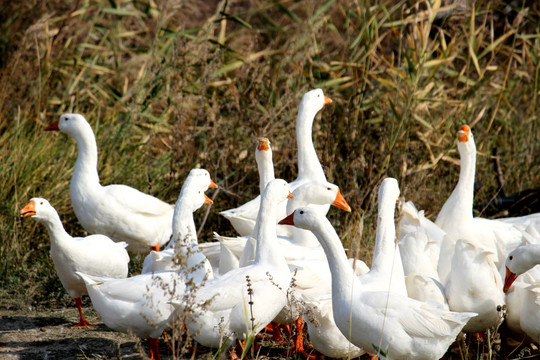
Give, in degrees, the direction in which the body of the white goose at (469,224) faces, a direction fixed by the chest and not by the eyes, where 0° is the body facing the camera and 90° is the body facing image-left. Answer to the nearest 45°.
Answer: approximately 45°

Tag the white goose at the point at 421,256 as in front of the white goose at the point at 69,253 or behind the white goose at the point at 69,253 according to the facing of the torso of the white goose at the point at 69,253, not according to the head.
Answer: behind

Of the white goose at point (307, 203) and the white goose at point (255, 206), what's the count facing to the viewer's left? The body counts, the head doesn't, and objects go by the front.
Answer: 0

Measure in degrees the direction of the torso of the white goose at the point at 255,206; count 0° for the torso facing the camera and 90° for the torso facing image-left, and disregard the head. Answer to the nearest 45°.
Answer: approximately 315°

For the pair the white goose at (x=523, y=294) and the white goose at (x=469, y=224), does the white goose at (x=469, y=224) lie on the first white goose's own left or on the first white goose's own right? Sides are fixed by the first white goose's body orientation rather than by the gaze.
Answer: on the first white goose's own right

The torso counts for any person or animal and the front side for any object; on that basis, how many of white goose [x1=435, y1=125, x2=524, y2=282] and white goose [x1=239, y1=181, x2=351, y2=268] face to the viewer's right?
1

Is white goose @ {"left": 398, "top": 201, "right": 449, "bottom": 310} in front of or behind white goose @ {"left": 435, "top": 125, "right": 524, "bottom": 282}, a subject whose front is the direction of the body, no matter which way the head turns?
in front

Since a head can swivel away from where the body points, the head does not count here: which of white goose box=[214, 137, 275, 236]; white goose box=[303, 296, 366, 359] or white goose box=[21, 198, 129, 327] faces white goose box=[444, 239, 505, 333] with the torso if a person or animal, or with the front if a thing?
white goose box=[214, 137, 275, 236]

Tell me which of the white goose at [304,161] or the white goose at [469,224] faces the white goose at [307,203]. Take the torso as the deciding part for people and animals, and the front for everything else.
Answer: the white goose at [469,224]

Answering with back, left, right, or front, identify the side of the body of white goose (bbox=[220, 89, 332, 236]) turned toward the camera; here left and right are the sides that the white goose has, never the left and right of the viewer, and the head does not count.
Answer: right

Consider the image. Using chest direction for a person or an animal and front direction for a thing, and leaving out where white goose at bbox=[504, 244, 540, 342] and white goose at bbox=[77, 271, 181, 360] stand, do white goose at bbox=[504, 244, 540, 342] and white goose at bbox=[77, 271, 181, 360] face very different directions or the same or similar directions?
very different directions

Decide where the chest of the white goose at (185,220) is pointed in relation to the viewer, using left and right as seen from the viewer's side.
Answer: facing to the right of the viewer

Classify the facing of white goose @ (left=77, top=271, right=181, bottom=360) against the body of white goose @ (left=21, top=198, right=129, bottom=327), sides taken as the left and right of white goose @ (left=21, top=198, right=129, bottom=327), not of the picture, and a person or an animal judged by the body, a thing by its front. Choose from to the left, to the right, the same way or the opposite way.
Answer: the opposite way
